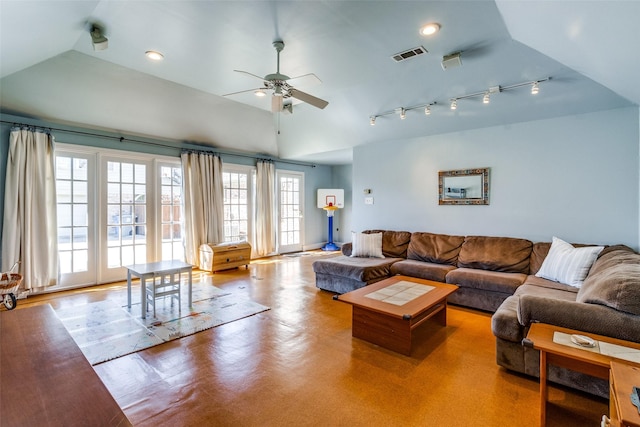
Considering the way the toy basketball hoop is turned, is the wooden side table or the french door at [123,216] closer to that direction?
the wooden side table

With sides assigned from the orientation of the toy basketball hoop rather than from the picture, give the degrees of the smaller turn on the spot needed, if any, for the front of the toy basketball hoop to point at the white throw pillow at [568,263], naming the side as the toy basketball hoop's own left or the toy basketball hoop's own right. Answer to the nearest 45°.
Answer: approximately 45° to the toy basketball hoop's own left

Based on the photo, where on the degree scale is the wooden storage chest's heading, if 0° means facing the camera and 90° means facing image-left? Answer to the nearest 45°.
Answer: approximately 315°

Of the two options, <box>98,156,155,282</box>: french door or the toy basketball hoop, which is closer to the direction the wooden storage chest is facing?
the toy basketball hoop

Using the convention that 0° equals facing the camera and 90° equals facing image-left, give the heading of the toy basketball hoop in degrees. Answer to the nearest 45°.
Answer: approximately 0°

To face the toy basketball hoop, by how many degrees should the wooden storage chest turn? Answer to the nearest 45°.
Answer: approximately 90° to its left

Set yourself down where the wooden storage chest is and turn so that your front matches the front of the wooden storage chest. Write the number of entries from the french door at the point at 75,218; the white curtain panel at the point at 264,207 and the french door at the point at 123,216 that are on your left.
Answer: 1

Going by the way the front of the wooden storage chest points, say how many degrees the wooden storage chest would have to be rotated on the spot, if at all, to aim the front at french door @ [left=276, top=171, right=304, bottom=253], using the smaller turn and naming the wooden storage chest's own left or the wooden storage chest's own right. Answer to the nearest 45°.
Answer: approximately 90° to the wooden storage chest's own left

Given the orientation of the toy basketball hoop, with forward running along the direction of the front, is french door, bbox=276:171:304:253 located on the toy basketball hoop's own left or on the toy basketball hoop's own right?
on the toy basketball hoop's own right

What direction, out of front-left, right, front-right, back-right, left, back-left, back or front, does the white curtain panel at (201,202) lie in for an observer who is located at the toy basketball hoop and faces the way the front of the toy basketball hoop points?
front-right

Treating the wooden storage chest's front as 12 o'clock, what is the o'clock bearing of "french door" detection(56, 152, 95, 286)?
The french door is roughly at 4 o'clock from the wooden storage chest.
